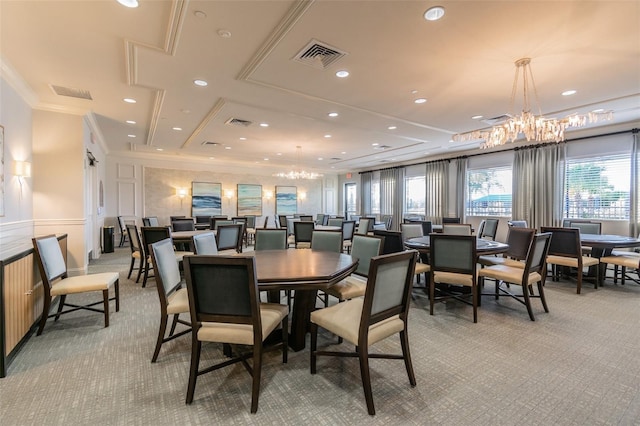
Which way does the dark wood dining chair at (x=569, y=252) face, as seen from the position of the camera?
facing away from the viewer and to the right of the viewer

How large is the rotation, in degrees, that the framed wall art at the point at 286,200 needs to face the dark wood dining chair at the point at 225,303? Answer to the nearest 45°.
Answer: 0° — it already faces it

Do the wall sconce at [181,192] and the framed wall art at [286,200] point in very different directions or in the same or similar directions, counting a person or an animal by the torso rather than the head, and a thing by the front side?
same or similar directions

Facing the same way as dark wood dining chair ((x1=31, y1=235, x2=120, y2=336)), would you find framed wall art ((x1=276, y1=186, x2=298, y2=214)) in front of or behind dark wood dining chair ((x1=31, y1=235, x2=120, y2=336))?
in front

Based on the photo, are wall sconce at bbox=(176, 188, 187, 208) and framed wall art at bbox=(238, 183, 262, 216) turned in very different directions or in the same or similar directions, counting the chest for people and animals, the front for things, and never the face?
same or similar directions

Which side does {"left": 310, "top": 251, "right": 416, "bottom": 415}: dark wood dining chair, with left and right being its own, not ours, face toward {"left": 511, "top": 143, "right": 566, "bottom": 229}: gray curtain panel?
right

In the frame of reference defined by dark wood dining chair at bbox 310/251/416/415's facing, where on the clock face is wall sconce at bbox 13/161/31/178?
The wall sconce is roughly at 11 o'clock from the dark wood dining chair.

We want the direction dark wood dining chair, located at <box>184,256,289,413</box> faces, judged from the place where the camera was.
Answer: facing away from the viewer and to the right of the viewer

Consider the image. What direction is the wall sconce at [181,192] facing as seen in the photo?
toward the camera

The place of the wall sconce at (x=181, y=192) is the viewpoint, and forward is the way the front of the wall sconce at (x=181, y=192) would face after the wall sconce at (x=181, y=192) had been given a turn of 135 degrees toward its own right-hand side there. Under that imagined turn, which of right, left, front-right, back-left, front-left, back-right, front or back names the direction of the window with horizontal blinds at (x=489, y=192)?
back

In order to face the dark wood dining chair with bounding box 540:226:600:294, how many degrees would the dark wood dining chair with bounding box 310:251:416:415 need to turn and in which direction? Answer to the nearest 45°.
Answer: approximately 90° to its right

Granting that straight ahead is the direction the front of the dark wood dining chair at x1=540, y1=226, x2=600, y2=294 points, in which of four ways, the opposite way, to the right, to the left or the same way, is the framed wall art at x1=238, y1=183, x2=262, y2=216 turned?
to the right

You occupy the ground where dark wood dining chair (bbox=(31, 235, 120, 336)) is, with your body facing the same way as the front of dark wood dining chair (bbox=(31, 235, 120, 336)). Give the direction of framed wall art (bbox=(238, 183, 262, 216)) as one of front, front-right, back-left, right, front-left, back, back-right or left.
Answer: front-left

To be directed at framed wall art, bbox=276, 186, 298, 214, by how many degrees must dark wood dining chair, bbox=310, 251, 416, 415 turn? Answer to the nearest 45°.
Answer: approximately 45° to its right

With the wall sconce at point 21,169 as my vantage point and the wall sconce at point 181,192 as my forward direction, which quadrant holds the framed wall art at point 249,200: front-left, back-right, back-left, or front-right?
front-right

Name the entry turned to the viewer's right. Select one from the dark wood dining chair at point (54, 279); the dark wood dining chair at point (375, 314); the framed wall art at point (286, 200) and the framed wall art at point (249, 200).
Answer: the dark wood dining chair at point (54, 279)

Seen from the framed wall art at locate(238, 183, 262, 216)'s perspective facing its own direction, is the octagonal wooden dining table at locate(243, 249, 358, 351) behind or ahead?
ahead

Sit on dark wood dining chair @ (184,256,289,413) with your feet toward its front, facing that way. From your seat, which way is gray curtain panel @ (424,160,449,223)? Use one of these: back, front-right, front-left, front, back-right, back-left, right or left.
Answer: front

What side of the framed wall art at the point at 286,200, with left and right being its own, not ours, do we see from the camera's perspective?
front

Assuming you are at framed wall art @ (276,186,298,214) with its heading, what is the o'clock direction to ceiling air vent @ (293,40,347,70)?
The ceiling air vent is roughly at 12 o'clock from the framed wall art.

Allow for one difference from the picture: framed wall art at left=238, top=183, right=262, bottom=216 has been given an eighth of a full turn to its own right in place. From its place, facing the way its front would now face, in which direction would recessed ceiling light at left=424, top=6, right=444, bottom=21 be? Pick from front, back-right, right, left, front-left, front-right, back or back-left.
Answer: front-left

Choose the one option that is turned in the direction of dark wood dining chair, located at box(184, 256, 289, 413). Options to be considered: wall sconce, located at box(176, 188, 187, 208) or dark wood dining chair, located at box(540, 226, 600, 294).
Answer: the wall sconce
